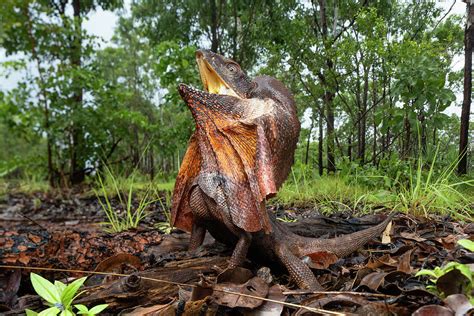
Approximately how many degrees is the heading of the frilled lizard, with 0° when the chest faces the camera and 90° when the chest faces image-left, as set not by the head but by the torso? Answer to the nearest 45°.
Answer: approximately 90°

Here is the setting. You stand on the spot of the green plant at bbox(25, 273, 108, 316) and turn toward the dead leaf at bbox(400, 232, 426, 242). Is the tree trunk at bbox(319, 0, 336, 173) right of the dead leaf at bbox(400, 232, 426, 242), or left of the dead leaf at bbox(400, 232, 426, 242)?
left

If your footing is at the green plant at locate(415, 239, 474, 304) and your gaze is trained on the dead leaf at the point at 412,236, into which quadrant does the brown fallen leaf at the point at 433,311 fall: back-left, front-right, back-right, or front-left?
back-left

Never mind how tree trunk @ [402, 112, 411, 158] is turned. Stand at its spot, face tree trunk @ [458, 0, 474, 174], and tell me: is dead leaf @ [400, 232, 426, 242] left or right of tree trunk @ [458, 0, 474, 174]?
right

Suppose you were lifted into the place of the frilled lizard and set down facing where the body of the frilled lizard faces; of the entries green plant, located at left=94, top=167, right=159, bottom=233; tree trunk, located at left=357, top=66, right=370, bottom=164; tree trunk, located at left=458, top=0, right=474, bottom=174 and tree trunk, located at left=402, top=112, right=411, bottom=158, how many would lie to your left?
0

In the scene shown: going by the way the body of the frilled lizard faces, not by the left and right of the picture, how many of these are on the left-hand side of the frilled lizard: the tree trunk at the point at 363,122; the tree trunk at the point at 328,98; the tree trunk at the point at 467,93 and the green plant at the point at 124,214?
0

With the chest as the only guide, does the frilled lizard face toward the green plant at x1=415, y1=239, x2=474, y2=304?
no

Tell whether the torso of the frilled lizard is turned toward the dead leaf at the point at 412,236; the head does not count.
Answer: no

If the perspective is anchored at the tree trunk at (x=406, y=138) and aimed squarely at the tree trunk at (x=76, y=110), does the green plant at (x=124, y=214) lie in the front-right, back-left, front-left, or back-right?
front-left
